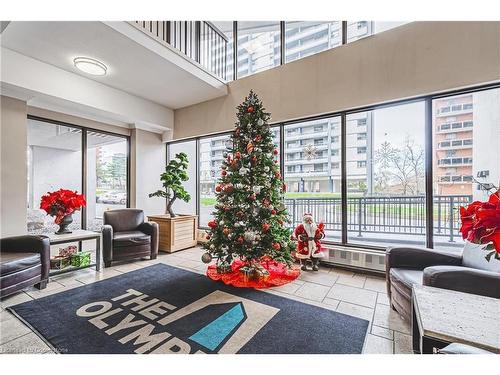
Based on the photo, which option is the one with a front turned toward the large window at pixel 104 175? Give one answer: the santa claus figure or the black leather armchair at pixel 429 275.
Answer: the black leather armchair

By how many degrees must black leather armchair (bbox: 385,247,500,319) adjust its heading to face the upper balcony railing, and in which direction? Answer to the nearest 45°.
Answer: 0° — it already faces it

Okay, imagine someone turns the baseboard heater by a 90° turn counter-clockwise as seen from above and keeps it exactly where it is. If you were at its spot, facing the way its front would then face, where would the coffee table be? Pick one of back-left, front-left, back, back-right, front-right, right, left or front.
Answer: front-right

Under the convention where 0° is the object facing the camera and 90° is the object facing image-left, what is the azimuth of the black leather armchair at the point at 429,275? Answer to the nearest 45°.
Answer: approximately 90°

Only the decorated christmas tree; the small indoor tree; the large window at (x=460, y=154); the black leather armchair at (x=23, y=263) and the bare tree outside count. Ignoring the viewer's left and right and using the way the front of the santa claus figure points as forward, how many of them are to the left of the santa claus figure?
2

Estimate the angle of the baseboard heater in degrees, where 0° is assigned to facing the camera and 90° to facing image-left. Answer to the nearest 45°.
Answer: approximately 45°

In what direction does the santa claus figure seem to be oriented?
toward the camera

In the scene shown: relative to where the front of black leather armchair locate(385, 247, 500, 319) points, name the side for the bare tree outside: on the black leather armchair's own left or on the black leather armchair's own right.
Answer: on the black leather armchair's own right

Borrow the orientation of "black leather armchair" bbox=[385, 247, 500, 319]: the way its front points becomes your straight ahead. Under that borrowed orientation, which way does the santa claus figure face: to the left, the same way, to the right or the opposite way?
to the left

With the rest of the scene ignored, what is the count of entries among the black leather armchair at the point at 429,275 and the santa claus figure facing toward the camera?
1

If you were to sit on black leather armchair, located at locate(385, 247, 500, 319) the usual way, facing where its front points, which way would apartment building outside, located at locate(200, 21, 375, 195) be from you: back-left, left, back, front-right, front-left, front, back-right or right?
front-right

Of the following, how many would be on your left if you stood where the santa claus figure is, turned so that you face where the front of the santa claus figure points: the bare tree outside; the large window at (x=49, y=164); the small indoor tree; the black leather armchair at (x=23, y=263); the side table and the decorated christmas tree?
1

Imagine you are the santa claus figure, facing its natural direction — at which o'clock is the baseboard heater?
The baseboard heater is roughly at 9 o'clock from the santa claus figure.

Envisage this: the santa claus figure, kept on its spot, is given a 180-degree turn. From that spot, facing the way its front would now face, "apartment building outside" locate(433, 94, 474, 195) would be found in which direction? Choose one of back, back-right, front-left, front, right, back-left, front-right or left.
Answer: right

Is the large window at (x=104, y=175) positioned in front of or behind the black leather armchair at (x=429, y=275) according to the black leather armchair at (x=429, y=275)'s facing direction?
in front

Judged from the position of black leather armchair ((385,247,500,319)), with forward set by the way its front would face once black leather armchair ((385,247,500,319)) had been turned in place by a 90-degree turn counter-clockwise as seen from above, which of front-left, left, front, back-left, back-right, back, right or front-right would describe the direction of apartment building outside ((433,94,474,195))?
back
